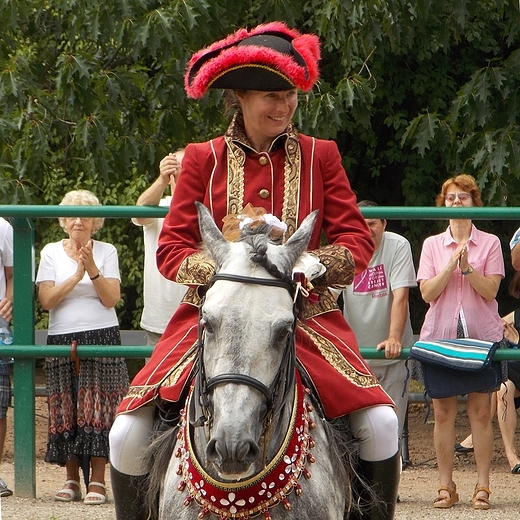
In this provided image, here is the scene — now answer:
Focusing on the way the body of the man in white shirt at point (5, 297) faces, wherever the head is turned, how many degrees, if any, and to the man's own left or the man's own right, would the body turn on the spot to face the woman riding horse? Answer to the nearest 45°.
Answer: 0° — they already face them

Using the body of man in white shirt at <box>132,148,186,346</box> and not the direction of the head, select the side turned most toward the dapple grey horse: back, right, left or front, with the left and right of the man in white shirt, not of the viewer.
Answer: front

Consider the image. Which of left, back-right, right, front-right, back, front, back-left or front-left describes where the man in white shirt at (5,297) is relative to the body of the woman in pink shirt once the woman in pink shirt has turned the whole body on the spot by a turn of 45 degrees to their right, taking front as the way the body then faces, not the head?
front-right

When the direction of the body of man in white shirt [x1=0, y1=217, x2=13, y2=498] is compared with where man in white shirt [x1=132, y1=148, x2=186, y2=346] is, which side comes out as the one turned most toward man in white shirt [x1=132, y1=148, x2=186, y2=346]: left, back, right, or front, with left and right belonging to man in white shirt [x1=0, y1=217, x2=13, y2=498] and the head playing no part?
left

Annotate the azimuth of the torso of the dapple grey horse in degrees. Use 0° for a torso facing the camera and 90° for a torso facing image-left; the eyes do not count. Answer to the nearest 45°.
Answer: approximately 0°

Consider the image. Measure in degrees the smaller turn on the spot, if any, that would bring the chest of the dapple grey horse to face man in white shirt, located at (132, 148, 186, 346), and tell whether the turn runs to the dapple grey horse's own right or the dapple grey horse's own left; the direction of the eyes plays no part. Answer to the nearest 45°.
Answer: approximately 180°

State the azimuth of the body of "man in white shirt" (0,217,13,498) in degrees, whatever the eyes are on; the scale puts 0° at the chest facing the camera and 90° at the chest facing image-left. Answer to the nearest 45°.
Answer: approximately 0°

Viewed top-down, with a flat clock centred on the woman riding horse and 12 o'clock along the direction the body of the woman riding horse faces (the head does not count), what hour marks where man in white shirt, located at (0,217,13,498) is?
The man in white shirt is roughly at 5 o'clock from the woman riding horse.

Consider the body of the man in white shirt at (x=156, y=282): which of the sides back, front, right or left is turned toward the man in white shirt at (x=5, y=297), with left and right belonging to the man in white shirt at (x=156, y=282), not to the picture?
right

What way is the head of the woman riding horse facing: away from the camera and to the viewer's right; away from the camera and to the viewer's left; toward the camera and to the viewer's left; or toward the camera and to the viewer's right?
toward the camera and to the viewer's right
